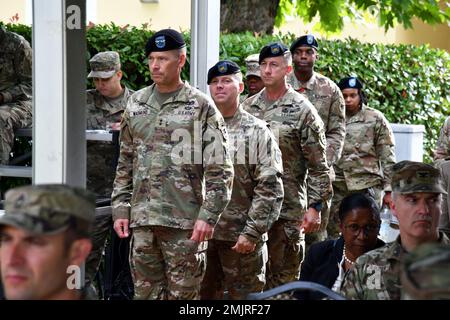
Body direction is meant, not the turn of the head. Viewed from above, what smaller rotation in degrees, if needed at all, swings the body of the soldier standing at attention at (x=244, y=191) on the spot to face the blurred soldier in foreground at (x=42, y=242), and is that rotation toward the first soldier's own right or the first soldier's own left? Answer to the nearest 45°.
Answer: approximately 45° to the first soldier's own left

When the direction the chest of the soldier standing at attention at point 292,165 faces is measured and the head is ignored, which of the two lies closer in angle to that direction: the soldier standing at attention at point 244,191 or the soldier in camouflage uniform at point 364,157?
the soldier standing at attention

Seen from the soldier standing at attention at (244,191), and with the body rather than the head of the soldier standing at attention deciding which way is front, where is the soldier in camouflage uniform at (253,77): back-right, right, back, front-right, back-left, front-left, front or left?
back-right

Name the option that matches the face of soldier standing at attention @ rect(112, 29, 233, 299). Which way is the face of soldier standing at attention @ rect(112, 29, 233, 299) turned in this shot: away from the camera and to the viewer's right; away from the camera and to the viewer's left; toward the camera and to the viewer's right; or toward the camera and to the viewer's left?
toward the camera and to the viewer's left

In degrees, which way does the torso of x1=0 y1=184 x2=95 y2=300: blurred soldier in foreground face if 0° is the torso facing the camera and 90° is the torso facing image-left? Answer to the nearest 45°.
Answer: approximately 45°

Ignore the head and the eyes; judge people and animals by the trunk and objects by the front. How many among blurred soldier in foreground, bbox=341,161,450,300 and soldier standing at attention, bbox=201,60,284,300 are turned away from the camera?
0
